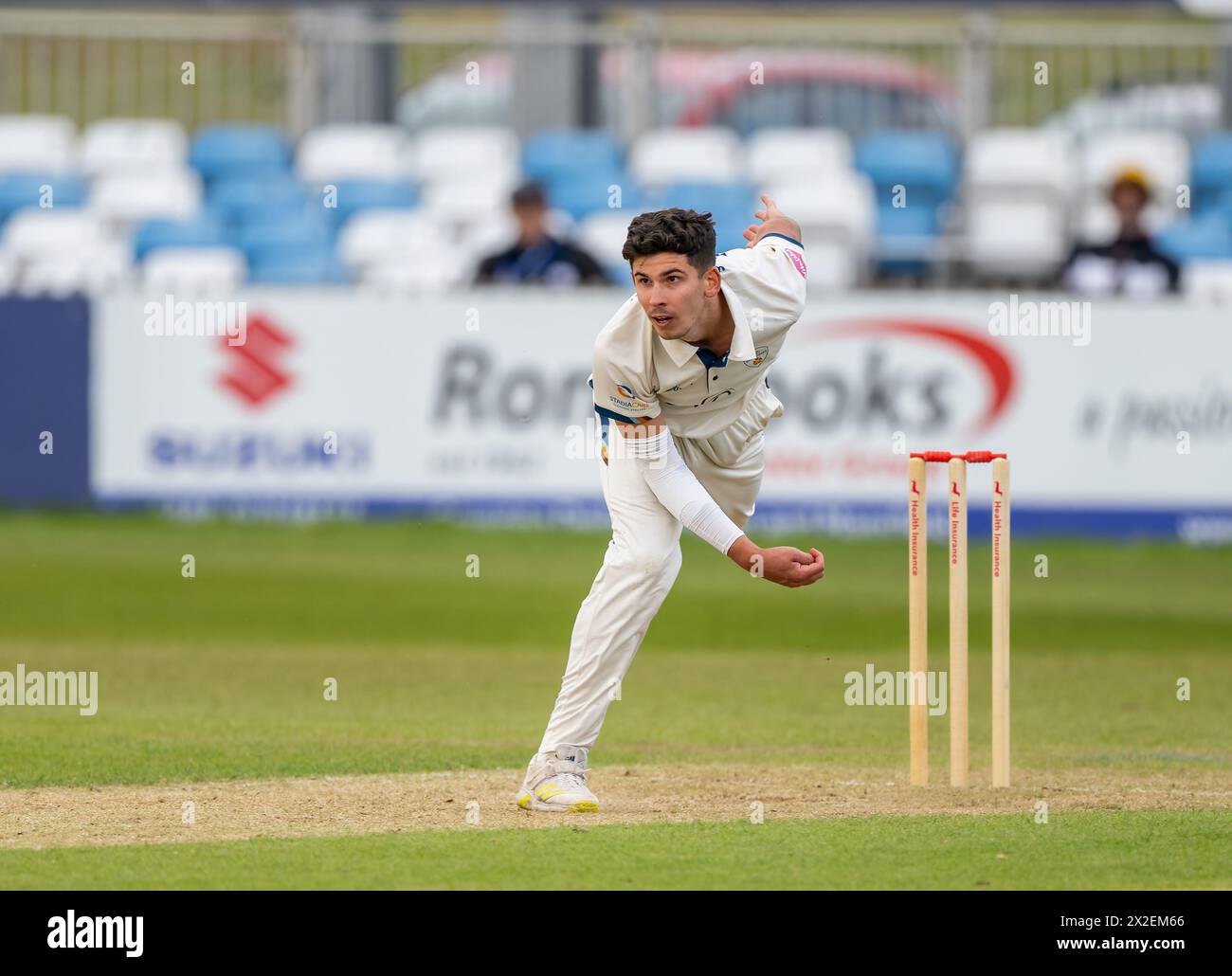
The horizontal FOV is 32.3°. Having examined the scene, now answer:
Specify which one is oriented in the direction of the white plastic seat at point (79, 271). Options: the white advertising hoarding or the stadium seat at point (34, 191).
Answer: the stadium seat

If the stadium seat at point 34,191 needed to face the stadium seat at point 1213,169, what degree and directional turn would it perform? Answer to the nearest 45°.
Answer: approximately 90° to its left

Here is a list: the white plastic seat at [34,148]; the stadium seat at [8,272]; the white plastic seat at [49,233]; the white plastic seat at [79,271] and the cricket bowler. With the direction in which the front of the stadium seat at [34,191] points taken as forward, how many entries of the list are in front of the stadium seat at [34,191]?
4

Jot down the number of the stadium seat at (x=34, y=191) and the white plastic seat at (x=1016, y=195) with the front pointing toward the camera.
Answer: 2

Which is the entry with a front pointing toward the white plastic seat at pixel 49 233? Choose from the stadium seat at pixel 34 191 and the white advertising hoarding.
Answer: the stadium seat

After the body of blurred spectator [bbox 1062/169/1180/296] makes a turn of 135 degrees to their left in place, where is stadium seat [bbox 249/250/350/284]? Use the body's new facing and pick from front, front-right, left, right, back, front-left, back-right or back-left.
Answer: back-left

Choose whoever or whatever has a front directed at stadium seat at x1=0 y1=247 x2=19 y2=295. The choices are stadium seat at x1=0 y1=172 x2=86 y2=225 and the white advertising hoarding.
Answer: stadium seat at x1=0 y1=172 x2=86 y2=225

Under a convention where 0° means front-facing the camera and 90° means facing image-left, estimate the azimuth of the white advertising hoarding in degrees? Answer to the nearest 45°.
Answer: approximately 0°

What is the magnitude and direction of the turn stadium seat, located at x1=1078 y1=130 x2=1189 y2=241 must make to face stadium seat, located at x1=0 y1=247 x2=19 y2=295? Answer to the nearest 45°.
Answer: approximately 45° to its right
